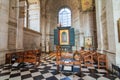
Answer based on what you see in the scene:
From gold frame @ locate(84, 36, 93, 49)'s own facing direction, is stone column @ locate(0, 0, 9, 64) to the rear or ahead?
ahead

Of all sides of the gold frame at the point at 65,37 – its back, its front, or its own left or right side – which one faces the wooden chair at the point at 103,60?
front

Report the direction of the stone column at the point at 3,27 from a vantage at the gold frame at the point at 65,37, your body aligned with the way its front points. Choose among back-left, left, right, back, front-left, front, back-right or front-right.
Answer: front-right

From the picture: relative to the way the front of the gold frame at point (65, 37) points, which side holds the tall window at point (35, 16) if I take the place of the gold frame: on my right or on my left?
on my right

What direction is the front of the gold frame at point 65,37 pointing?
toward the camera
